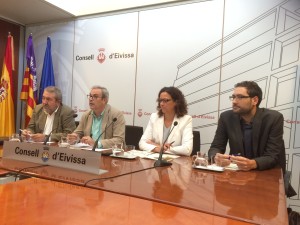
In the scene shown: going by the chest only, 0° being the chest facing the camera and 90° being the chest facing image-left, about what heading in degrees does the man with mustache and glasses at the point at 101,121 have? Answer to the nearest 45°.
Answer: approximately 45°

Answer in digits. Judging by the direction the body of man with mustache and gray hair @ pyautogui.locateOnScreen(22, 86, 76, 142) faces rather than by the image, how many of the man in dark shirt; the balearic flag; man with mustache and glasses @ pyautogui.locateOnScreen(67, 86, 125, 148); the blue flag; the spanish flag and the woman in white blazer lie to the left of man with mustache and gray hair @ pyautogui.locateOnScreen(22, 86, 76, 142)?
3

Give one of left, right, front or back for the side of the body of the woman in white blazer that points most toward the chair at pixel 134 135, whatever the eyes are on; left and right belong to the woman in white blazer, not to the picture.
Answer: right

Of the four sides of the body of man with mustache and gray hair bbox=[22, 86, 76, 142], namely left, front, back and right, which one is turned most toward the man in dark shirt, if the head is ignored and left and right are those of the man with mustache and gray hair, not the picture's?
left

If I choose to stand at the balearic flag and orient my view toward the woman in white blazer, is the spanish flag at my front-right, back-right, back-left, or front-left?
back-right

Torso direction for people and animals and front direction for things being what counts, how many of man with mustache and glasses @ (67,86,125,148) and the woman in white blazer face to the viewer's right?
0

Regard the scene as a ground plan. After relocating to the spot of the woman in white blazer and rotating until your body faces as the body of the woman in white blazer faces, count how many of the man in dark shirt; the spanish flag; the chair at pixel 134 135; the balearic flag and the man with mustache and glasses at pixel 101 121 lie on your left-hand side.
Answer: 1

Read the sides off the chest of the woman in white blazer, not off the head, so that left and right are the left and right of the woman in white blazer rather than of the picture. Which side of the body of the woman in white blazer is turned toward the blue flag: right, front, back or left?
right

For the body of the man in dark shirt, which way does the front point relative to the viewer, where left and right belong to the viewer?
facing the viewer and to the left of the viewer

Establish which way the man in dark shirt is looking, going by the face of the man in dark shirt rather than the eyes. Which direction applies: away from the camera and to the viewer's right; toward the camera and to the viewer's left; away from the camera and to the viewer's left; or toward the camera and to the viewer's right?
toward the camera and to the viewer's left

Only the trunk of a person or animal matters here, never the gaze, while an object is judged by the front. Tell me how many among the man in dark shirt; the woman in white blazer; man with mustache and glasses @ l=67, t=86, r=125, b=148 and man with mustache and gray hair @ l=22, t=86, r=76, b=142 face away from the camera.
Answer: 0

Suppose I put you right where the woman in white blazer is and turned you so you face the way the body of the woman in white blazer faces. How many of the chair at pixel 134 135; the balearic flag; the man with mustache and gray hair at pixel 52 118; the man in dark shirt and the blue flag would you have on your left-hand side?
1

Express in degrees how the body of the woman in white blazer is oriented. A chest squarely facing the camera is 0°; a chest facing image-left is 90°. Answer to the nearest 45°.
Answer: approximately 45°

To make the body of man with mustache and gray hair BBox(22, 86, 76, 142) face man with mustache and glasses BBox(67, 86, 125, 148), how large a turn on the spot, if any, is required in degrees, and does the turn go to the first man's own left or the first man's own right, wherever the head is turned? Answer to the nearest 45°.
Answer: approximately 90° to the first man's own left
